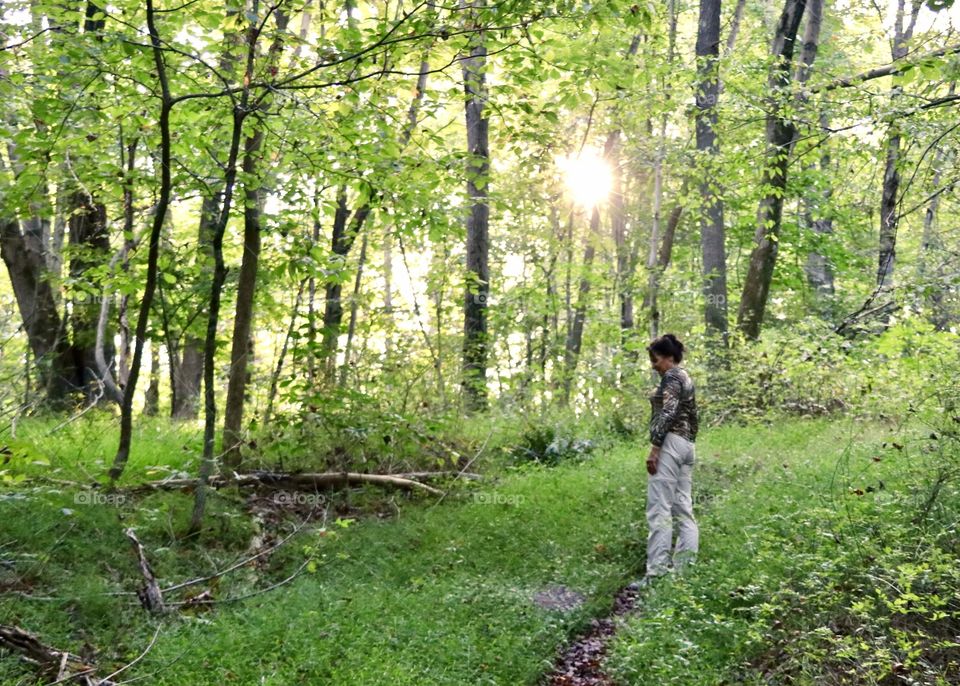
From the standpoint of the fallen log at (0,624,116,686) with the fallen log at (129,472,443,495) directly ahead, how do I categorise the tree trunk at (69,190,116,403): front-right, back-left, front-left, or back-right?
front-left

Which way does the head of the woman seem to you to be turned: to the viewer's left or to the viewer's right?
to the viewer's left

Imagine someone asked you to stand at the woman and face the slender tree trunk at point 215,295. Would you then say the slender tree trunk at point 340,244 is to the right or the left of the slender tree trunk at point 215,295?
right

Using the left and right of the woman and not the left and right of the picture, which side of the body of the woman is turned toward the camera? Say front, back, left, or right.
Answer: left

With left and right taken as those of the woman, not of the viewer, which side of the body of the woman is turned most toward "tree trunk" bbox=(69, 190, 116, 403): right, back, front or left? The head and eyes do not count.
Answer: front

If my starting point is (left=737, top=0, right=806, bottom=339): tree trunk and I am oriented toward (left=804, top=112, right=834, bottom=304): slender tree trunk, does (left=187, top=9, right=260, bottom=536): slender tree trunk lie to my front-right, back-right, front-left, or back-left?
back-left

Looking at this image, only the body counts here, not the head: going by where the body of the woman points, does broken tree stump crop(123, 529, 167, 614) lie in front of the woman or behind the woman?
in front

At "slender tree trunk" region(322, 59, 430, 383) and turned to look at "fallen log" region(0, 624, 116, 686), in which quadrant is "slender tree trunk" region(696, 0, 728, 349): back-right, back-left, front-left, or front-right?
back-left

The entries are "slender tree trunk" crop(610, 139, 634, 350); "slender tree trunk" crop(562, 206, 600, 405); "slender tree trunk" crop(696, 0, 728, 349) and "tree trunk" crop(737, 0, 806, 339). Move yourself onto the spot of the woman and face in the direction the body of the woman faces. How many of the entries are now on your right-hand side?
4

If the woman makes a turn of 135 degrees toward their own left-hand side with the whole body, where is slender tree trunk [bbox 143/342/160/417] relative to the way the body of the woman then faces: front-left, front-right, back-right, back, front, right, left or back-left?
back

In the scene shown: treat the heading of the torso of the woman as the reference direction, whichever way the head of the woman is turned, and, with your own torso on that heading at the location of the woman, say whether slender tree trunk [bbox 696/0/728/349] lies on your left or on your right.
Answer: on your right

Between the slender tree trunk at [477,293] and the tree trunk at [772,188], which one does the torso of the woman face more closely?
the slender tree trunk

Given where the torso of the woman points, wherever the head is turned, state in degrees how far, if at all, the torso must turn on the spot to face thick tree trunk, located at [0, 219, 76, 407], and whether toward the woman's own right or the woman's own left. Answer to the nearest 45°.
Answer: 0° — they already face it

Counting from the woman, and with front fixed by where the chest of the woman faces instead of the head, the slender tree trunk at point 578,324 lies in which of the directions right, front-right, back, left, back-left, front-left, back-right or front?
right

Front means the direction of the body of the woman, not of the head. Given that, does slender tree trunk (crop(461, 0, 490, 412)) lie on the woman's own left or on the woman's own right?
on the woman's own right

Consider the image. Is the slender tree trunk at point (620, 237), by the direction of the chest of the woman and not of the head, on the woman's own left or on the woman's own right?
on the woman's own right

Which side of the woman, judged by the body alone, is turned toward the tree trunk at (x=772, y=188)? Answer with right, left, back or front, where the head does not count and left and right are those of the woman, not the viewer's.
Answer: right

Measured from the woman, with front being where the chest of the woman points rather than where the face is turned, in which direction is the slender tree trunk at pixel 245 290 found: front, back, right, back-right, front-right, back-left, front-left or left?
front
